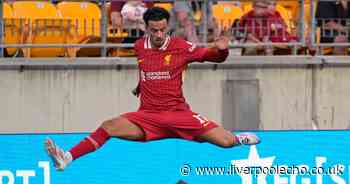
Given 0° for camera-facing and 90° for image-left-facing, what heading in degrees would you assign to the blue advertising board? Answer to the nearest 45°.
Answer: approximately 0°
